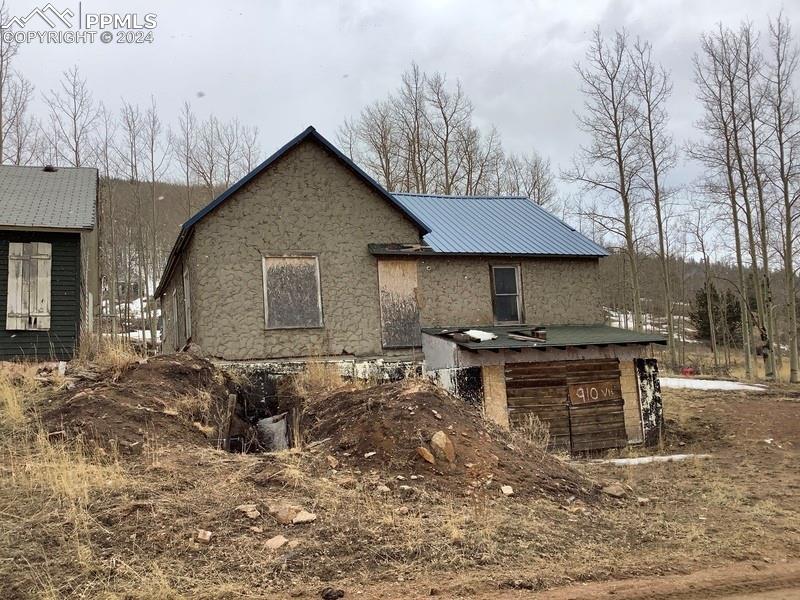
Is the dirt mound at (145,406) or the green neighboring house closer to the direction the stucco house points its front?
the dirt mound

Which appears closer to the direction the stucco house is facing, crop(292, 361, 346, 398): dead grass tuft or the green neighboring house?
the dead grass tuft

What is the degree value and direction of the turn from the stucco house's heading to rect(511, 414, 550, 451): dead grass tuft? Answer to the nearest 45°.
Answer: approximately 90° to its left

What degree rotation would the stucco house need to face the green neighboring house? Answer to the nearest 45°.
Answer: approximately 90° to its right

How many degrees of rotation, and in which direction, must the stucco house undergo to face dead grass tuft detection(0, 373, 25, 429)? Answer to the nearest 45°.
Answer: approximately 45° to its right

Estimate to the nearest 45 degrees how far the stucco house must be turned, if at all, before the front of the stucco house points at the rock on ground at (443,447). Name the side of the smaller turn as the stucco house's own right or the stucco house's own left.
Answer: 0° — it already faces it

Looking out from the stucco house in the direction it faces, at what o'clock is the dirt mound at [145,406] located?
The dirt mound is roughly at 1 o'clock from the stucco house.

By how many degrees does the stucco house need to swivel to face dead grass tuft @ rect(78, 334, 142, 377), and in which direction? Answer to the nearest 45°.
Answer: approximately 90° to its right

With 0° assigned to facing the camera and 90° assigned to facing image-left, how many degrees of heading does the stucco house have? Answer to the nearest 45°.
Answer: approximately 0°

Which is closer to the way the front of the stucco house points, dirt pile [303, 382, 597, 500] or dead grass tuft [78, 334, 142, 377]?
the dirt pile
